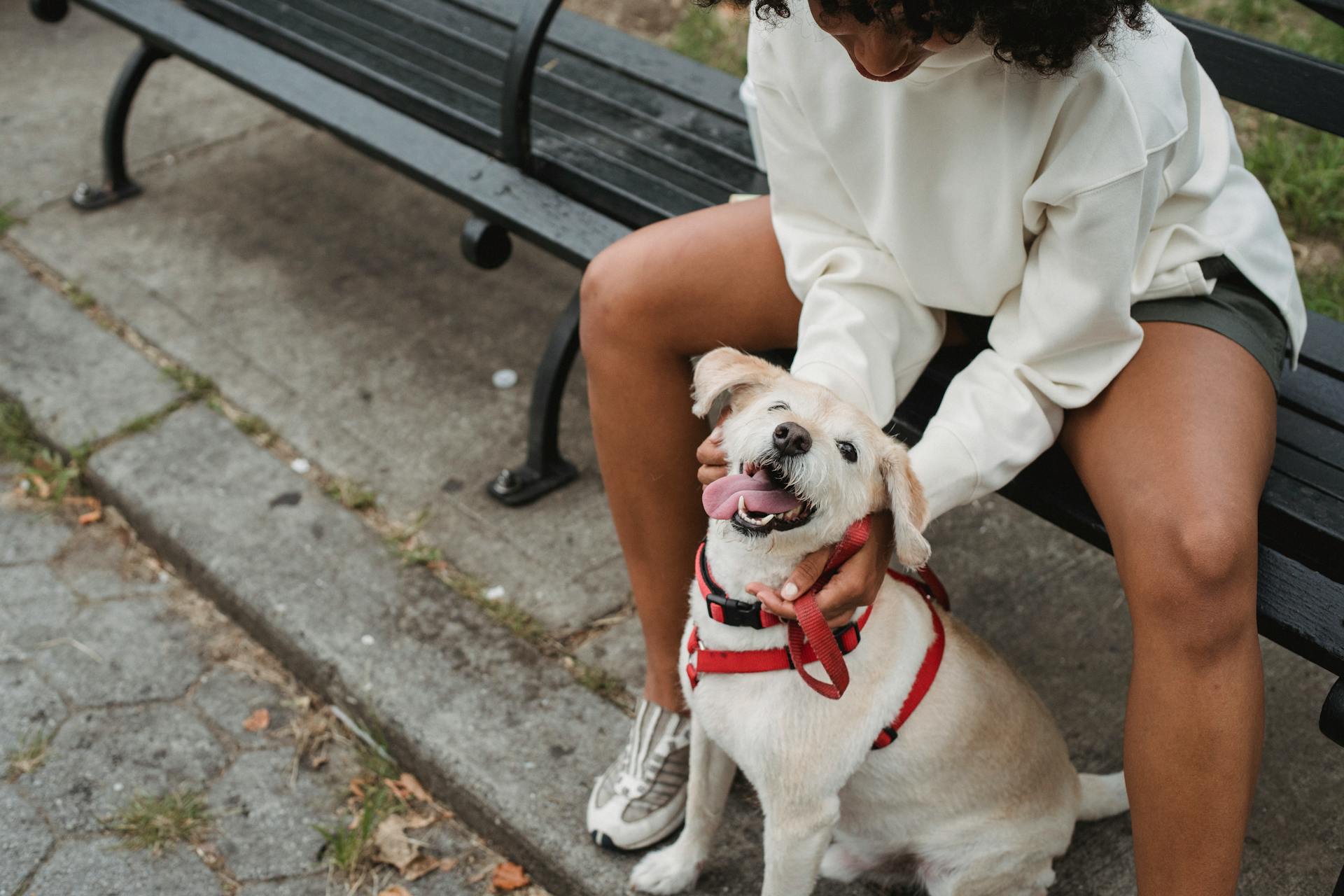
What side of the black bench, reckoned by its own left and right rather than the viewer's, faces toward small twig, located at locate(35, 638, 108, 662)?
front

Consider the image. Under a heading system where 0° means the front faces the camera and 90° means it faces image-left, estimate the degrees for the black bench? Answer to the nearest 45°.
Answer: approximately 45°

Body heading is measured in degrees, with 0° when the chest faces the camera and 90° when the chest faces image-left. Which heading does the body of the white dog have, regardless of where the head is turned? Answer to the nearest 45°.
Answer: approximately 45°

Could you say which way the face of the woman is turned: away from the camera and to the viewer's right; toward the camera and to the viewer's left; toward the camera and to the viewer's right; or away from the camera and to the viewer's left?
toward the camera and to the viewer's left

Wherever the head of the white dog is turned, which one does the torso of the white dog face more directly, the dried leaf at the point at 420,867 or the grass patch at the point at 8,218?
the dried leaf

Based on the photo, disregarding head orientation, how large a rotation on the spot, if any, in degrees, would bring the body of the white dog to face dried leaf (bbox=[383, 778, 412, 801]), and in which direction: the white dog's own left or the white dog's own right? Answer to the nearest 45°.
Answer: approximately 45° to the white dog's own right

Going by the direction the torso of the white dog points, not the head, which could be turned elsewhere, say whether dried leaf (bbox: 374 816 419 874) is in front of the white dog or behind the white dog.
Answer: in front

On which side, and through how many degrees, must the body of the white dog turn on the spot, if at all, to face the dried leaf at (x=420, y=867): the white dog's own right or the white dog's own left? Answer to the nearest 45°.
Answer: approximately 45° to the white dog's own right

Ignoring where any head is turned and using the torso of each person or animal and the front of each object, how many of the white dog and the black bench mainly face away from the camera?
0

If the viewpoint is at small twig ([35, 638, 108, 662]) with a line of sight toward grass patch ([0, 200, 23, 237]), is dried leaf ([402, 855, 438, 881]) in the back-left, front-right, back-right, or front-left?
back-right

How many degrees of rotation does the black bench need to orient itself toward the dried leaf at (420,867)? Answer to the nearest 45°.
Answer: approximately 45° to its left

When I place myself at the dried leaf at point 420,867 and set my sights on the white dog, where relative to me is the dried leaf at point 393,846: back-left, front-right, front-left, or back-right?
back-left

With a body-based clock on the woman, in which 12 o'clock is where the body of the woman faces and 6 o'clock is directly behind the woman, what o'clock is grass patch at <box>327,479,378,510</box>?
The grass patch is roughly at 2 o'clock from the woman.
